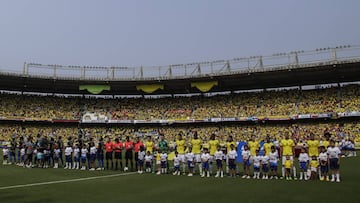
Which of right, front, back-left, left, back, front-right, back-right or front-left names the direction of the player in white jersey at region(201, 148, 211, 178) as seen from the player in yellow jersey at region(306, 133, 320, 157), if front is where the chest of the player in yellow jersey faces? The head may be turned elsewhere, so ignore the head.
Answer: right

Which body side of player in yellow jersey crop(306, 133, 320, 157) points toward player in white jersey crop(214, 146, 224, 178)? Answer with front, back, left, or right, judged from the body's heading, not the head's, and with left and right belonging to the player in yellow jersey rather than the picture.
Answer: right

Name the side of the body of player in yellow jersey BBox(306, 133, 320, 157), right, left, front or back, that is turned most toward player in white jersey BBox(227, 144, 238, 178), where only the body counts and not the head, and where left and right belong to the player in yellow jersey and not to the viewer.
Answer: right

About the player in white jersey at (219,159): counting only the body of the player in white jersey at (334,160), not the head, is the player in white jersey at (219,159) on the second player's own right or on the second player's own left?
on the second player's own right

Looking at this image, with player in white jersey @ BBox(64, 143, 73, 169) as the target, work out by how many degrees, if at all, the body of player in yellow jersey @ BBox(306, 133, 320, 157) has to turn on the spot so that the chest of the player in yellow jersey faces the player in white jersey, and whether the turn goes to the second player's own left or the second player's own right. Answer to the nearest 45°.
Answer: approximately 90° to the second player's own right

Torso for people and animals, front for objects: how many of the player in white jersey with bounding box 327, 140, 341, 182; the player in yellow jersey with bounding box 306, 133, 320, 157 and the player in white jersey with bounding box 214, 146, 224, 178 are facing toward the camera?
3

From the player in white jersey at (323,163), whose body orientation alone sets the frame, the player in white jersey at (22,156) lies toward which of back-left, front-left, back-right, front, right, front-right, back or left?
right

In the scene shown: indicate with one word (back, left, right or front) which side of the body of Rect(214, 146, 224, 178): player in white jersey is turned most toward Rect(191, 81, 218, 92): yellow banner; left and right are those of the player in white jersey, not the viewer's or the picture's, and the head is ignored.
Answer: back

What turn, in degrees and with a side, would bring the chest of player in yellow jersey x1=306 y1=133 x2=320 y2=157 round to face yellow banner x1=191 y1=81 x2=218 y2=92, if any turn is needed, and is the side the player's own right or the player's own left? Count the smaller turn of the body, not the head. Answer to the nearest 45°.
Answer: approximately 135° to the player's own right

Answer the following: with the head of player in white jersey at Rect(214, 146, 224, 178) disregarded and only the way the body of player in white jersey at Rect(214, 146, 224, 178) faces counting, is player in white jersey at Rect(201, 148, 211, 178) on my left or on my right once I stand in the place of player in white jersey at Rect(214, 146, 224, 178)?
on my right
